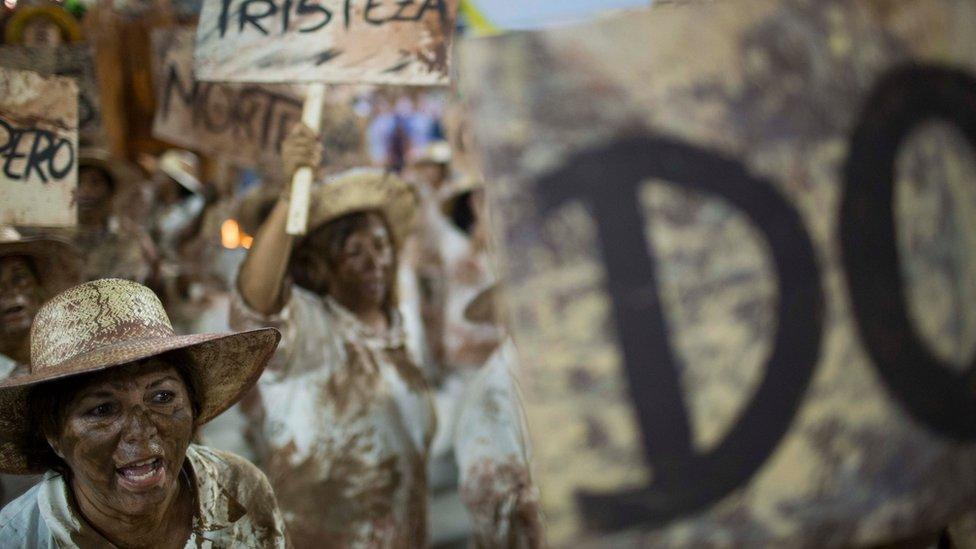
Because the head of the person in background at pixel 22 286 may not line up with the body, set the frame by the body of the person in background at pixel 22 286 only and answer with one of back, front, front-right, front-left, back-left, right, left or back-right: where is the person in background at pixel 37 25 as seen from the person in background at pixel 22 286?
back-left

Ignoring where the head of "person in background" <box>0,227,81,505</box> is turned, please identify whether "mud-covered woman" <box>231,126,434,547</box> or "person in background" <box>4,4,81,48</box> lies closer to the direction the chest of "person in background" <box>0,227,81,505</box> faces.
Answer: the mud-covered woman

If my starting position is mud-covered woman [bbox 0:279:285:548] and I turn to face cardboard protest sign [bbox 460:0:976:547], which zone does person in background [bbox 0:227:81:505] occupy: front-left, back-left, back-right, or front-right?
back-left

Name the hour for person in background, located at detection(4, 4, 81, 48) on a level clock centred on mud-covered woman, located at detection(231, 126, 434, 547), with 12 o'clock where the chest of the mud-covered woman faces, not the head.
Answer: The person in background is roughly at 6 o'clock from the mud-covered woman.

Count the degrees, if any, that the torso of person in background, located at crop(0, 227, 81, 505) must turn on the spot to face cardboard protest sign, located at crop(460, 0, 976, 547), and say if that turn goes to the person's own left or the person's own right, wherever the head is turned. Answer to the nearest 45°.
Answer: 0° — they already face it

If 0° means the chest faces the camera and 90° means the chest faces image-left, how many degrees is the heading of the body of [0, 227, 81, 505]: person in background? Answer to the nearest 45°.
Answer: approximately 315°

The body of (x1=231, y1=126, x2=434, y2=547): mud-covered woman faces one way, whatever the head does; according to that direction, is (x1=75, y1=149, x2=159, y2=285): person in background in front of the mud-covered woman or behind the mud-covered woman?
behind

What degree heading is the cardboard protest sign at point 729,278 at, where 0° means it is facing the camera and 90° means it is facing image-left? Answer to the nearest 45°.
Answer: approximately 0°
